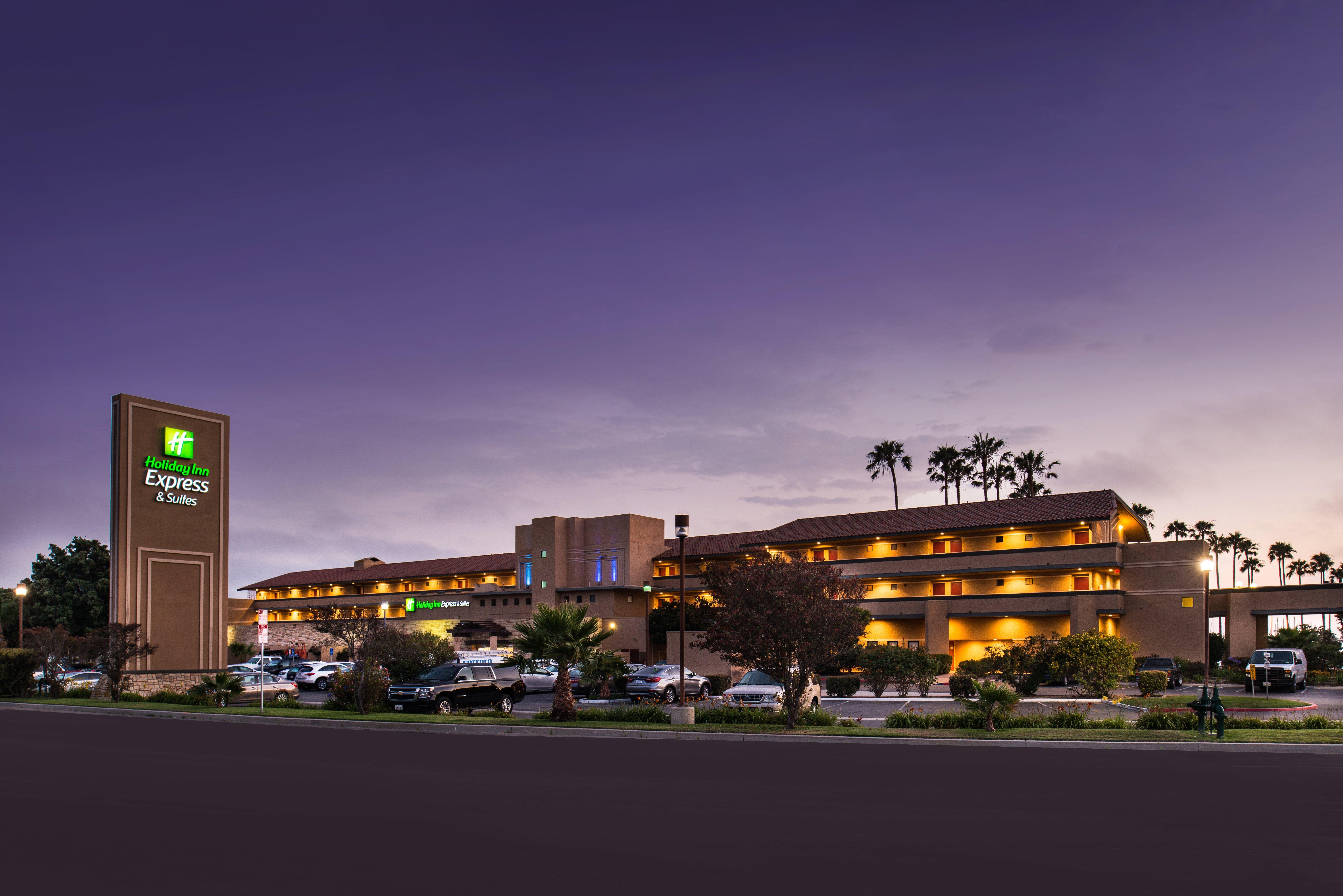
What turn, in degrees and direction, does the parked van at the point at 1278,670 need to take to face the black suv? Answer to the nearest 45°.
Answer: approximately 45° to its right

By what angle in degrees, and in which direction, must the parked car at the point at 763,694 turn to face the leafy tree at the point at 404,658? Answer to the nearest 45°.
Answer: approximately 90° to its right

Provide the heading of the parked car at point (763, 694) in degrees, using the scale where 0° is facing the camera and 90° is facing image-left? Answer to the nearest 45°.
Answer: approximately 45°

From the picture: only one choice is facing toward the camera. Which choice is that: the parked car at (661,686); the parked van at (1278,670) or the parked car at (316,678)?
the parked van at (1278,670)

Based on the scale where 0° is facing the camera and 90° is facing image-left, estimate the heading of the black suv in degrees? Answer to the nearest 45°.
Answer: approximately 45°
